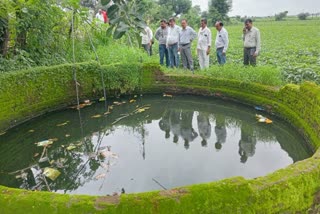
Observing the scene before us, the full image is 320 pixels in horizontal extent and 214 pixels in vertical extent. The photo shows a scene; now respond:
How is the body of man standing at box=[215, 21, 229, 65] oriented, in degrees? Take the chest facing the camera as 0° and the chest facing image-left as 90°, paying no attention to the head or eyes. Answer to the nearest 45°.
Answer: approximately 45°

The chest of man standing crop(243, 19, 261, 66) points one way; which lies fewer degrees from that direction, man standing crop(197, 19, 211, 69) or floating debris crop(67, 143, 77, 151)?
the floating debris

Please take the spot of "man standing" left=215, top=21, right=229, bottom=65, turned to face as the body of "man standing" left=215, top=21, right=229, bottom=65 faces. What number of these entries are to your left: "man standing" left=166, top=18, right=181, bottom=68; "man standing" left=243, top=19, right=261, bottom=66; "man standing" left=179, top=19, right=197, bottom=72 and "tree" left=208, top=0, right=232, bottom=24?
1

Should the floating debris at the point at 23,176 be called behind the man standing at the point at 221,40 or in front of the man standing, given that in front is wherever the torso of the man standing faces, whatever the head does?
in front

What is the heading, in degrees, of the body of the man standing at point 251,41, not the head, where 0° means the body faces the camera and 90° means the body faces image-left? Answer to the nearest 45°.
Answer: approximately 45°

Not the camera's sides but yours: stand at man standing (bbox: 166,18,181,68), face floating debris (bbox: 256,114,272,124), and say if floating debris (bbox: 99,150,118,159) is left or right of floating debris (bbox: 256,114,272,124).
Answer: right

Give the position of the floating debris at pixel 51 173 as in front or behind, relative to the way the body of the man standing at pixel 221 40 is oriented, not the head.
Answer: in front

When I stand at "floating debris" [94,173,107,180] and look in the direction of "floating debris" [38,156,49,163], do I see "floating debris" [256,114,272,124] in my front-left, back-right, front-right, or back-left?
back-right

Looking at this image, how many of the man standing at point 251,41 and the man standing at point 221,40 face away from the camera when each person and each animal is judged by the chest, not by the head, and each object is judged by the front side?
0

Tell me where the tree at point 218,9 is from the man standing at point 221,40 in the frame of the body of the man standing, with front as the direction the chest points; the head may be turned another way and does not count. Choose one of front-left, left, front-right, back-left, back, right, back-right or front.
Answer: back-right

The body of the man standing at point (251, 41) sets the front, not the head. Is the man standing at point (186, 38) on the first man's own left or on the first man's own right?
on the first man's own right
